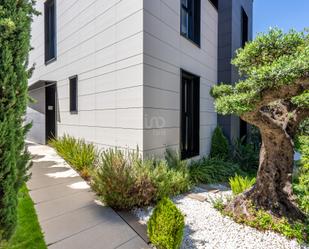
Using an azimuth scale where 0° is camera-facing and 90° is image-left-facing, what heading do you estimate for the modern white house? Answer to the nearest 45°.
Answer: approximately 45°

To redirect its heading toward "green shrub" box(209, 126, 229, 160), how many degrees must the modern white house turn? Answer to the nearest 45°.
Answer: approximately 90° to its left

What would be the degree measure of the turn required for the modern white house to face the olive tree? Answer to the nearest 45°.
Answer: approximately 90° to its left

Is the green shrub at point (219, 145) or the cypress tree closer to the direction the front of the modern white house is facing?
the cypress tree

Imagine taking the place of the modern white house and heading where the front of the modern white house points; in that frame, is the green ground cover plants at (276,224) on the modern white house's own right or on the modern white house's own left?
on the modern white house's own left

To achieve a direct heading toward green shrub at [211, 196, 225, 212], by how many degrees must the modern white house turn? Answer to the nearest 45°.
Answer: approximately 90° to its left
